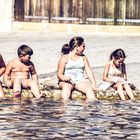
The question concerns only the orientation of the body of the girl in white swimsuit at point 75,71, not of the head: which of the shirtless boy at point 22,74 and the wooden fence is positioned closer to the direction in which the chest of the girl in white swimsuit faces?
the shirtless boy

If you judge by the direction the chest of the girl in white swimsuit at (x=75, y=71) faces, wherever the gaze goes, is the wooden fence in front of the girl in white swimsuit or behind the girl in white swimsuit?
behind

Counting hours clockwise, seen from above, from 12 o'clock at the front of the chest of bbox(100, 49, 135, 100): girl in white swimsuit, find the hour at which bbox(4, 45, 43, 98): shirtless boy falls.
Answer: The shirtless boy is roughly at 4 o'clock from the girl in white swimsuit.

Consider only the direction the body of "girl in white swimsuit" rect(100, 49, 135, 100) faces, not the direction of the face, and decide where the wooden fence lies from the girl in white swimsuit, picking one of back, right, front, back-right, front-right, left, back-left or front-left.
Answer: back-left

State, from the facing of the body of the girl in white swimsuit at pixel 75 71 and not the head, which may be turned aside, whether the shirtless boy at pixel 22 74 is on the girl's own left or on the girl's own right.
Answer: on the girl's own right

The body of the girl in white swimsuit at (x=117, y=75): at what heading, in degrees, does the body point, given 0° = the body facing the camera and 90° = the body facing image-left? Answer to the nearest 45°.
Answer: approximately 315°

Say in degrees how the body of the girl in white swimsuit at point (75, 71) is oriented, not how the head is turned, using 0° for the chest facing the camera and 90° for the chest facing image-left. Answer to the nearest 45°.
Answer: approximately 0°

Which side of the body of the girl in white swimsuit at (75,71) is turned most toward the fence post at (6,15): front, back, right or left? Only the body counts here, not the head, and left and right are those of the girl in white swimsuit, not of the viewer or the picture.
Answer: back
